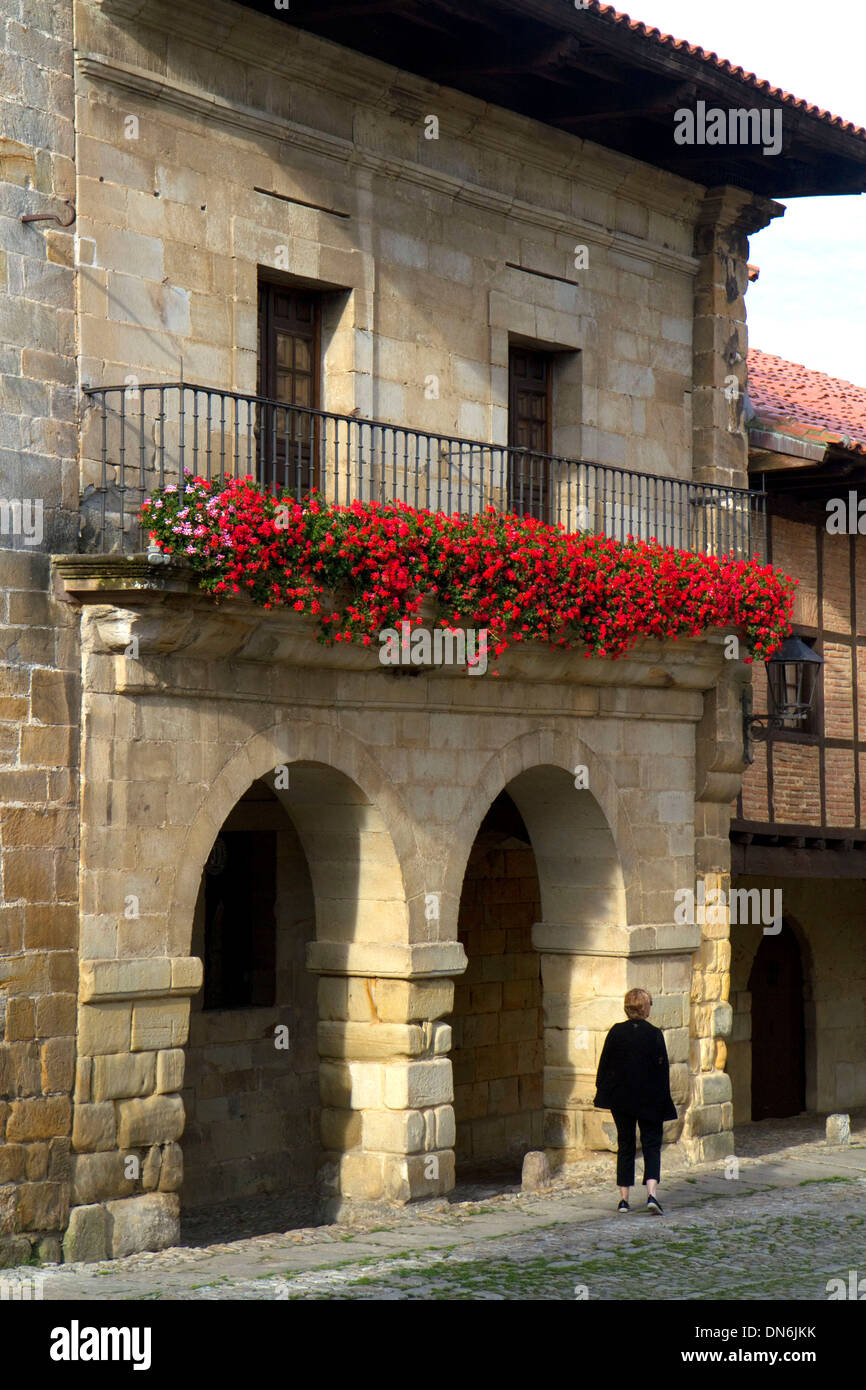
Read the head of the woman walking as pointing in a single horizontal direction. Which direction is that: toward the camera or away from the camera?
away from the camera

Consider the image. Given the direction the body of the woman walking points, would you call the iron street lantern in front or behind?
in front

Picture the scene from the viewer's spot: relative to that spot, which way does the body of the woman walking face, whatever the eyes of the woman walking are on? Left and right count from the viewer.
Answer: facing away from the viewer
